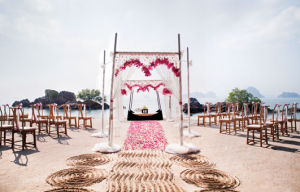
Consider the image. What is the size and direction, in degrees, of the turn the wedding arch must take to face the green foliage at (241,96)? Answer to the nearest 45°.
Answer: approximately 135° to its left

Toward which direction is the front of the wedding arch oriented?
toward the camera
